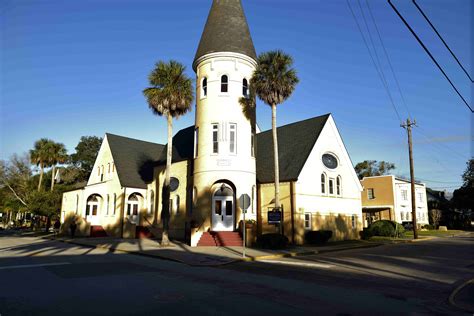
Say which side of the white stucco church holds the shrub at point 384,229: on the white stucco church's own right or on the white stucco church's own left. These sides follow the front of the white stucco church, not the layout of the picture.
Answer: on the white stucco church's own left

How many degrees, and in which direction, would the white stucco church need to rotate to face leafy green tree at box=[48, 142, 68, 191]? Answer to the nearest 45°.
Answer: approximately 135° to its right

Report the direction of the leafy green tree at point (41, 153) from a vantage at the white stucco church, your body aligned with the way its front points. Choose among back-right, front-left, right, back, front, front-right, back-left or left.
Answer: back-right

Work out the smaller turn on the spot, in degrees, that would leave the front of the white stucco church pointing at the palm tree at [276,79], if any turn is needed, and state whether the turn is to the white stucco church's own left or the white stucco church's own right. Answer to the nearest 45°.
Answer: approximately 45° to the white stucco church's own left

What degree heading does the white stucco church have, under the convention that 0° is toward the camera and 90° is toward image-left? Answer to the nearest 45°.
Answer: approximately 0°

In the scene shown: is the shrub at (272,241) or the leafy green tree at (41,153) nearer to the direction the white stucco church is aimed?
the shrub
